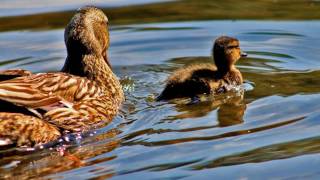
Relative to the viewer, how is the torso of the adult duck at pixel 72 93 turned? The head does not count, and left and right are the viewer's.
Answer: facing to the right of the viewer

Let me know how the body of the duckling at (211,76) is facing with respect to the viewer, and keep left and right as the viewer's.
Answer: facing to the right of the viewer

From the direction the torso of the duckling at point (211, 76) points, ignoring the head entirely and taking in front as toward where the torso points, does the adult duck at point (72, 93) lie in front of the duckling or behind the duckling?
behind

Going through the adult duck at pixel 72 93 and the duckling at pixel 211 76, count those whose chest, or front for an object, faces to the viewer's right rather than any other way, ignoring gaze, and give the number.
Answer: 2
